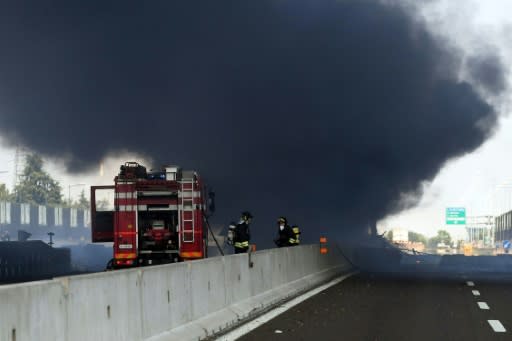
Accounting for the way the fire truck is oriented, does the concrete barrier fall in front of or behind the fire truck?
behind

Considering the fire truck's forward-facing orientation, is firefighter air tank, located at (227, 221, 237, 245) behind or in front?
behind

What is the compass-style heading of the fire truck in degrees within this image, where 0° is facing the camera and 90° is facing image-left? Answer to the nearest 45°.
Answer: approximately 180°

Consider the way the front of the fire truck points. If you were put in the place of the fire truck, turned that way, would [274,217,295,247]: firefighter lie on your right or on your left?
on your right
